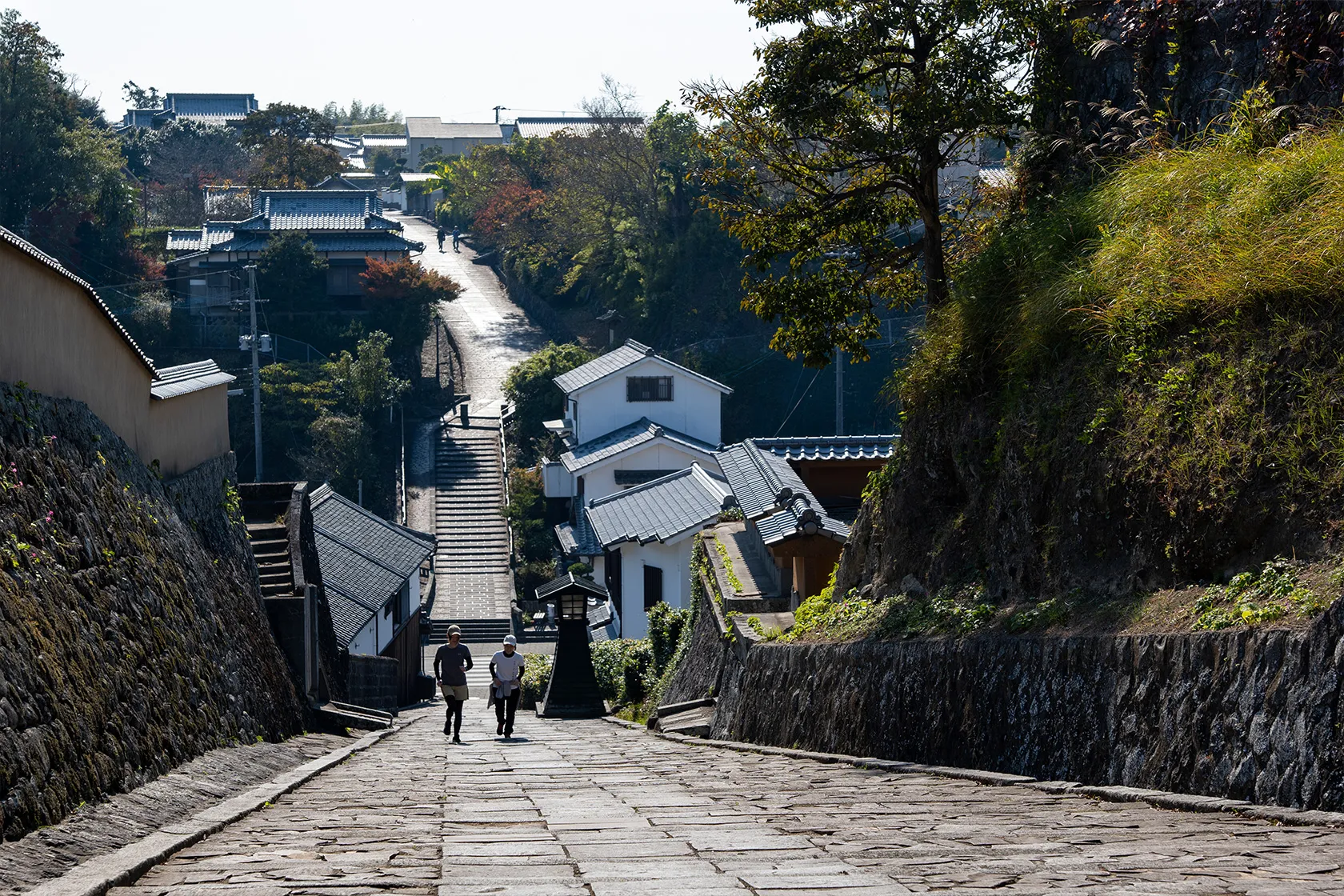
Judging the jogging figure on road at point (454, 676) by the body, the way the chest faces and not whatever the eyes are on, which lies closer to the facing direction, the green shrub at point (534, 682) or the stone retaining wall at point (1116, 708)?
the stone retaining wall

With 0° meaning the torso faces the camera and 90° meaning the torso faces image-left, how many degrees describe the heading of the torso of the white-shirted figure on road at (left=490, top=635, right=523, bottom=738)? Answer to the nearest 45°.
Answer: approximately 0°

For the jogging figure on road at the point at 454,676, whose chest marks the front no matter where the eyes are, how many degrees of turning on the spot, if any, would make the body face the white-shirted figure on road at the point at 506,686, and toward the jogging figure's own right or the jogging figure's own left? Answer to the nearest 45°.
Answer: approximately 135° to the jogging figure's own left

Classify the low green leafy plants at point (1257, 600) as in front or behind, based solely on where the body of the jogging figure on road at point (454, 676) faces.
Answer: in front

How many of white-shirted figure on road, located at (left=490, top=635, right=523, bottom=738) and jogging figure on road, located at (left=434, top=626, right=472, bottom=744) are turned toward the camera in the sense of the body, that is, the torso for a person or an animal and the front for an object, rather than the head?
2

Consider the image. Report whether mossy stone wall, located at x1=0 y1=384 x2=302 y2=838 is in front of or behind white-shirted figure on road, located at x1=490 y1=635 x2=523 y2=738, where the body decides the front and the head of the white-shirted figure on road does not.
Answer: in front
